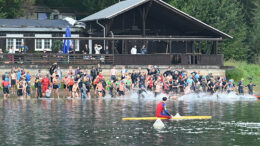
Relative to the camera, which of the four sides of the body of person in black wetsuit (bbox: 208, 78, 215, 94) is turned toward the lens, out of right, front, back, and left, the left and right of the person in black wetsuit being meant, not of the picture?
front

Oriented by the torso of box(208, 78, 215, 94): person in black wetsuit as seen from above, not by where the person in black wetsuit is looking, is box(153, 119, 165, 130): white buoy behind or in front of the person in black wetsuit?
in front

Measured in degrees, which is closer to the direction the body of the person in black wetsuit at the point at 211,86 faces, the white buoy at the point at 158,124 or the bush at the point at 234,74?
the white buoy

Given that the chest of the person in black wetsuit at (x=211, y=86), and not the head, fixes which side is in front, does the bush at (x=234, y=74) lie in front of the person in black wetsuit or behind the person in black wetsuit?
behind
